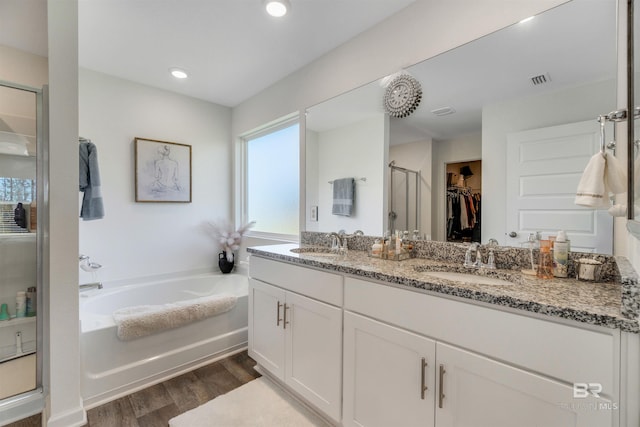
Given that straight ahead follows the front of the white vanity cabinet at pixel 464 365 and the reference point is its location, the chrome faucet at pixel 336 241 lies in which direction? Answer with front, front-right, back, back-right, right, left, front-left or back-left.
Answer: right

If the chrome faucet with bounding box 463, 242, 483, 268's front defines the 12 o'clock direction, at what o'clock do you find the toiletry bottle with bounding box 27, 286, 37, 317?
The toiletry bottle is roughly at 1 o'clock from the chrome faucet.

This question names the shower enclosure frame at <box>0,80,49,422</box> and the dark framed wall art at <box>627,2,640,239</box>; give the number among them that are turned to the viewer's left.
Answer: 1

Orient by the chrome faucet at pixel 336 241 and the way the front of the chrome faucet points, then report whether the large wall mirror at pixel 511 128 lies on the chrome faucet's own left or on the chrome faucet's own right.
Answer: on the chrome faucet's own left

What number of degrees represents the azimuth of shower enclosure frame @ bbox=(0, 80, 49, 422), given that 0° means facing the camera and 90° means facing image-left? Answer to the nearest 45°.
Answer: approximately 315°

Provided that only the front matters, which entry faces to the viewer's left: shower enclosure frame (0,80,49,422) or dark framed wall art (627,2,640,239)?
the dark framed wall art

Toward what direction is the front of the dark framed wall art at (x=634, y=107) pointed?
to the viewer's left

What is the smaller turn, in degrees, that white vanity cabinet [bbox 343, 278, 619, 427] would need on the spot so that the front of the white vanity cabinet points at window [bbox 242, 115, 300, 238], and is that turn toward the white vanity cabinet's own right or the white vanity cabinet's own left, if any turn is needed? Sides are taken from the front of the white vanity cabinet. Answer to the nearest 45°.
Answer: approximately 90° to the white vanity cabinet's own right

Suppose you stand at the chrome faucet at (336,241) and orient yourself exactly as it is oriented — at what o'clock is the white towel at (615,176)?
The white towel is roughly at 9 o'clock from the chrome faucet.
